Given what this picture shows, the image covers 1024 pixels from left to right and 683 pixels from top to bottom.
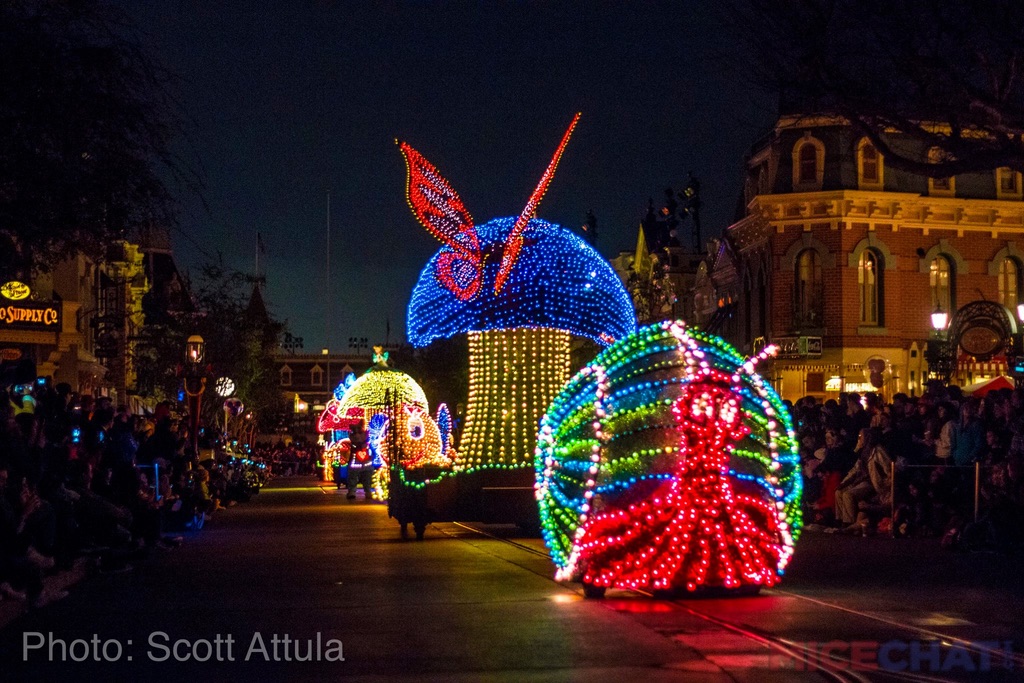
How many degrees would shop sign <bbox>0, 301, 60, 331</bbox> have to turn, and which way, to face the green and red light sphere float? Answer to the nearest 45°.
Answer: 0° — it already faces it

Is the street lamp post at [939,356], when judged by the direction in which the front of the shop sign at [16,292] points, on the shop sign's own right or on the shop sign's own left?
on the shop sign's own left

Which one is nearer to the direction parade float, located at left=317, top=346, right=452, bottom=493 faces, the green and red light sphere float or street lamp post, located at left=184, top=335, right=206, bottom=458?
the green and red light sphere float

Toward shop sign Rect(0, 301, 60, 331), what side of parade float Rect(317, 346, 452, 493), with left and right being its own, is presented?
right

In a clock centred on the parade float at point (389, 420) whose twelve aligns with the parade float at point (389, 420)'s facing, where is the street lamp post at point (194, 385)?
The street lamp post is roughly at 4 o'clock from the parade float.

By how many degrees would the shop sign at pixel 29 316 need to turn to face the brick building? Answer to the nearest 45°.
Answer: approximately 90° to its left

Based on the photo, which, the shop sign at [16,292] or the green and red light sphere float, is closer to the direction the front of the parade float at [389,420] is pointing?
the green and red light sphere float

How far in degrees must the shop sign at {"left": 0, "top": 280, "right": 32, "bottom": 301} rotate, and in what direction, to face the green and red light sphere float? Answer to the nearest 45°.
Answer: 0° — it already faces it

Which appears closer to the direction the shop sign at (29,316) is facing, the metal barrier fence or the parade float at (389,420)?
the metal barrier fence

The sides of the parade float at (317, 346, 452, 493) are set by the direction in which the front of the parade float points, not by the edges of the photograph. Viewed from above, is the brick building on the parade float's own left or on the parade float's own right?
on the parade float's own left
